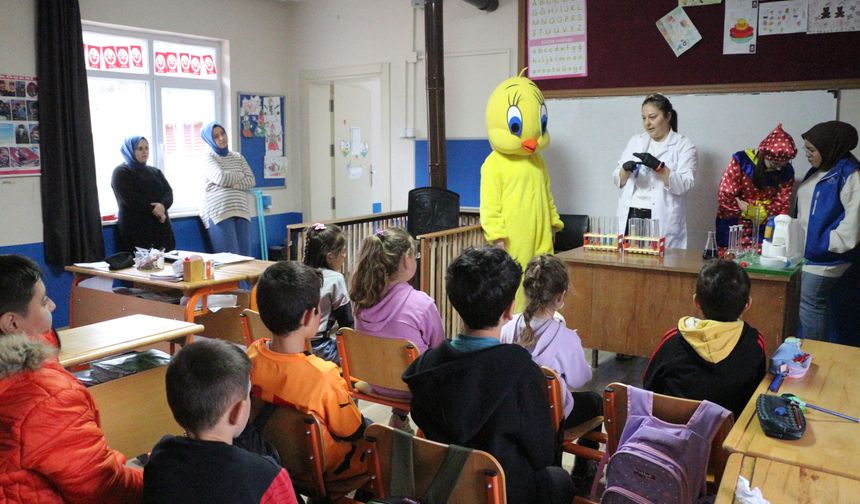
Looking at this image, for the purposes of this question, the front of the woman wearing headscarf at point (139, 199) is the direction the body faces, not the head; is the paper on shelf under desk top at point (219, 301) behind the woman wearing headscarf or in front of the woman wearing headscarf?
in front

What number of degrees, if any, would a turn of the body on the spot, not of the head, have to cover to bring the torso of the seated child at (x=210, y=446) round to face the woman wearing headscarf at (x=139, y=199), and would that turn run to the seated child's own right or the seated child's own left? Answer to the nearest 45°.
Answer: approximately 45° to the seated child's own left

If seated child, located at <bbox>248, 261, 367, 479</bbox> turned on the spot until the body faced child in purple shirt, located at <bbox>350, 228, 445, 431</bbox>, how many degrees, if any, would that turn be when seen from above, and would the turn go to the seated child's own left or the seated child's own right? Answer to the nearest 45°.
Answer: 0° — they already face them

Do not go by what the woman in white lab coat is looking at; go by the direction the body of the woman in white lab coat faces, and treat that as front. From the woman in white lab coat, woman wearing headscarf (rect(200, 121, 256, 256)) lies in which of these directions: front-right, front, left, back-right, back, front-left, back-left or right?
front-right

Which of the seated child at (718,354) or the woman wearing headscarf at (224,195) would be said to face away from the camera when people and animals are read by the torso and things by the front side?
the seated child

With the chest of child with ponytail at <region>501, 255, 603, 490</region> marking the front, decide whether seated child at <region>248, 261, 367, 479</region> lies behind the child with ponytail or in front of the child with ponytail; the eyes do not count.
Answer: behind

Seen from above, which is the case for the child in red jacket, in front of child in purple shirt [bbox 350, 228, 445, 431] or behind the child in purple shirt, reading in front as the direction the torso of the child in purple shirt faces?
behind

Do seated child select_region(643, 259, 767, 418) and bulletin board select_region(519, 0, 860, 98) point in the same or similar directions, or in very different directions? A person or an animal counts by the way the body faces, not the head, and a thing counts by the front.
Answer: very different directions

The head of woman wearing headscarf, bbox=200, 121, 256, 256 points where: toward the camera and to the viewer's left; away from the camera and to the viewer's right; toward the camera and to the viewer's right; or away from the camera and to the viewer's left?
toward the camera and to the viewer's right

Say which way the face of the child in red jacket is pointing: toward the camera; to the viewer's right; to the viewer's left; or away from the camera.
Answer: to the viewer's right

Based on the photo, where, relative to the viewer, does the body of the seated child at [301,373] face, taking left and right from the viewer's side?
facing away from the viewer and to the right of the viewer

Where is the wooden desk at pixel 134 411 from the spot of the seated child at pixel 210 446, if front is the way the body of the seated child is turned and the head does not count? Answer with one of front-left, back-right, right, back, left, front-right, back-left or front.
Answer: front-left

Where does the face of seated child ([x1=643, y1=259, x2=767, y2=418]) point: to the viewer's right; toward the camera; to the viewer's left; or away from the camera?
away from the camera

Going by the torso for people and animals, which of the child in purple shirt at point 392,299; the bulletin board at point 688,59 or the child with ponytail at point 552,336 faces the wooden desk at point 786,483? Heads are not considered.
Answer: the bulletin board

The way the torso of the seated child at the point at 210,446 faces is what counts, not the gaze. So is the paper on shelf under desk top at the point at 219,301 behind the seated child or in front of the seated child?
in front

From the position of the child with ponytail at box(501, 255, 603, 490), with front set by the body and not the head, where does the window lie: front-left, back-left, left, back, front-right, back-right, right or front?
left
